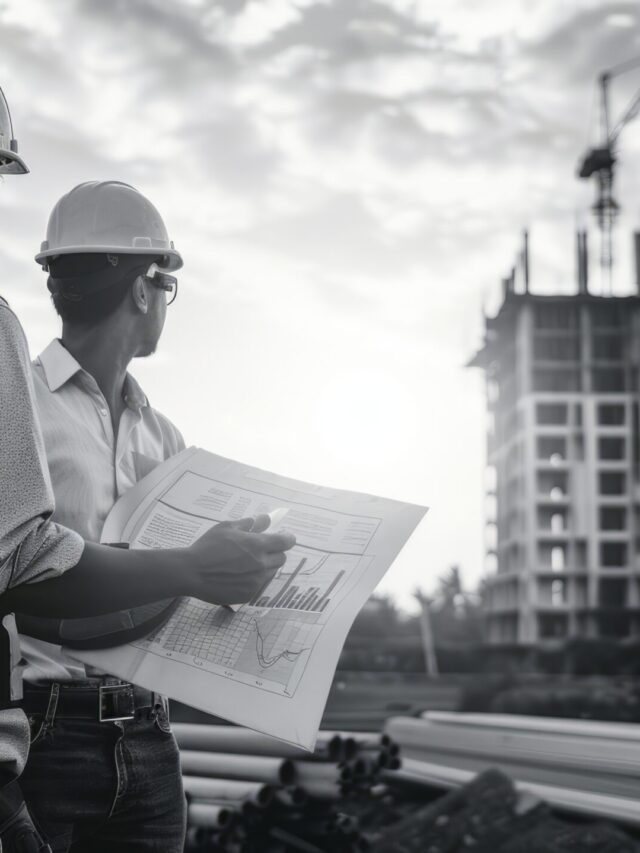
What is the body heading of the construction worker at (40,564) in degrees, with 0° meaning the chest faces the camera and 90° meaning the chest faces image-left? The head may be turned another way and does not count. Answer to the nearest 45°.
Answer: approximately 270°

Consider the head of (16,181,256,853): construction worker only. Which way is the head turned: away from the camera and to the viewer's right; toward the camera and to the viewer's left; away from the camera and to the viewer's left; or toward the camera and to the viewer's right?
away from the camera and to the viewer's right

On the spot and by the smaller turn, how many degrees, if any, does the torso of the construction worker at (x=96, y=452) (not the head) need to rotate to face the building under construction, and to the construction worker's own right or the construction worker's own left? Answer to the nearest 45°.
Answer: approximately 90° to the construction worker's own left

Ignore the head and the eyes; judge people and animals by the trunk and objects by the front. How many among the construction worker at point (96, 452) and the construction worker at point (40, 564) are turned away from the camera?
0

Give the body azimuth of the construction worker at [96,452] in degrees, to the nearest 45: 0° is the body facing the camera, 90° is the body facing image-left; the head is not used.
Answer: approximately 315°
